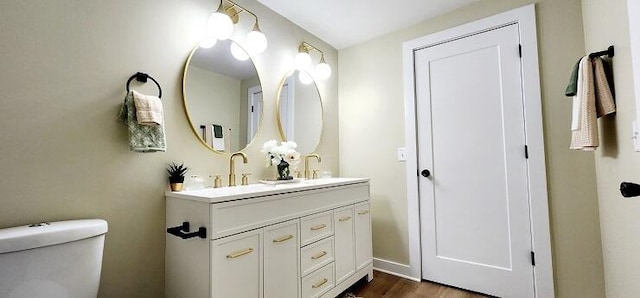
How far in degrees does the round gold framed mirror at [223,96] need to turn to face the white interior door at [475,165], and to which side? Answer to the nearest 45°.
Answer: approximately 45° to its left

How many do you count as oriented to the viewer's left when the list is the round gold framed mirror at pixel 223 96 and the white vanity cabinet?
0

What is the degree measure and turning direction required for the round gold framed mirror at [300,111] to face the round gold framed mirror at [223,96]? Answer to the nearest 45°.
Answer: approximately 90° to its right

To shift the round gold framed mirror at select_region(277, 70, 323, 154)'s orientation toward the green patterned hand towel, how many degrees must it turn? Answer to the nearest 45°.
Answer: approximately 90° to its right

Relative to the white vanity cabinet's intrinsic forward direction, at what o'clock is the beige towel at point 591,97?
The beige towel is roughly at 11 o'clock from the white vanity cabinet.

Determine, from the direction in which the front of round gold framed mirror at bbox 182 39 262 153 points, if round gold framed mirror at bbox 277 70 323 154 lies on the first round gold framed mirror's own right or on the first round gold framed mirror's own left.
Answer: on the first round gold framed mirror's own left

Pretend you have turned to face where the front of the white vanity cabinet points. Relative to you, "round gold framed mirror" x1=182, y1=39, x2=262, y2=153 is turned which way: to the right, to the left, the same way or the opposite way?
the same way

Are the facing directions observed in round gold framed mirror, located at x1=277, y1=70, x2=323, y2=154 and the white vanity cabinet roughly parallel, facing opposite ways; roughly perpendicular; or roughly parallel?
roughly parallel

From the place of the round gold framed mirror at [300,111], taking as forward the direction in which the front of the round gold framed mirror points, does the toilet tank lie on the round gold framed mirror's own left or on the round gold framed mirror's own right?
on the round gold framed mirror's own right

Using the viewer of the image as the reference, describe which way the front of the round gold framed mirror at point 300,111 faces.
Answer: facing the viewer and to the right of the viewer

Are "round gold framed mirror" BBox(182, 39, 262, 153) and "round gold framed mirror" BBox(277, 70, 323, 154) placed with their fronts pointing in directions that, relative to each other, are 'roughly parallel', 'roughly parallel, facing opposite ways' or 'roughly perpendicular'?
roughly parallel

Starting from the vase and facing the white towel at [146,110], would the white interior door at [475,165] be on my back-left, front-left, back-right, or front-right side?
back-left

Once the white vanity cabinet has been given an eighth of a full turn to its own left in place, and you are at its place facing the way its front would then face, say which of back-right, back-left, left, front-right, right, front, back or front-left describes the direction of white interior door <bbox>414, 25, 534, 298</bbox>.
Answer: front

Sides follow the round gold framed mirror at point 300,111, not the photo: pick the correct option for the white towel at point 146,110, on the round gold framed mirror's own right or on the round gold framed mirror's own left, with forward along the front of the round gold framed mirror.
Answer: on the round gold framed mirror's own right

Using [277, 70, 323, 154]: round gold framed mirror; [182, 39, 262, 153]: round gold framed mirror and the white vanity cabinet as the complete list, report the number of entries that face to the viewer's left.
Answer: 0
